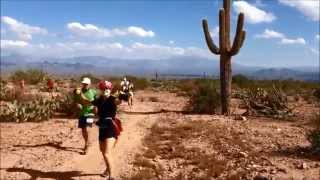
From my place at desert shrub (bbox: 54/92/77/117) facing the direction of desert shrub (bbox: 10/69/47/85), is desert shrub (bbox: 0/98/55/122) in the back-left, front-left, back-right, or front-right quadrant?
back-left

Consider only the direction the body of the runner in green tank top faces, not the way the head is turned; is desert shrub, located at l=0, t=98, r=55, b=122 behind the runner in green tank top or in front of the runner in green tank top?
behind

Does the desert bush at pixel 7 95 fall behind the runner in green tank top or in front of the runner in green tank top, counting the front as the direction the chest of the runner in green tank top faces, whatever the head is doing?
behind

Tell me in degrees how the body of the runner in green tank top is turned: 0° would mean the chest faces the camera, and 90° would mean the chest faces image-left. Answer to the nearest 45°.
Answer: approximately 0°

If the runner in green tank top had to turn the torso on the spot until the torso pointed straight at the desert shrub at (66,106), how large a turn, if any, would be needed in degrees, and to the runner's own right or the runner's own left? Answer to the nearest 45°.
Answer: approximately 180°

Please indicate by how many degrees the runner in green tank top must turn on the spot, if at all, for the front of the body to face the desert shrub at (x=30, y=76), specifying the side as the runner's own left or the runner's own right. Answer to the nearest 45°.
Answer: approximately 180°
